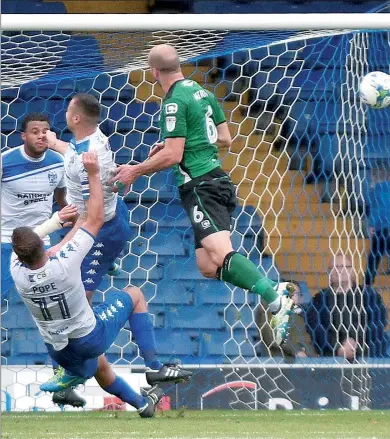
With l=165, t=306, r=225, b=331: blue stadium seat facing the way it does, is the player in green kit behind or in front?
in front

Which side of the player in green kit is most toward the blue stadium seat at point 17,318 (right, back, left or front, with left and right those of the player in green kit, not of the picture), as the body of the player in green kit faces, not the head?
front

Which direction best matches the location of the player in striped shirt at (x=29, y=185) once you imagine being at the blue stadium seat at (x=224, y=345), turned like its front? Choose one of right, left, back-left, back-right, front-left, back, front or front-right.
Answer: front-right

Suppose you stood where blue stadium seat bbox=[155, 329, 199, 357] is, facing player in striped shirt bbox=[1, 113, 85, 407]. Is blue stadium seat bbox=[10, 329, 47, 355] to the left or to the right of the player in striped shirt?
right

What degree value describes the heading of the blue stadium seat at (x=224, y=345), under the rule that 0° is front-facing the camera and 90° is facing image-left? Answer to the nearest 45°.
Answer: approximately 0°

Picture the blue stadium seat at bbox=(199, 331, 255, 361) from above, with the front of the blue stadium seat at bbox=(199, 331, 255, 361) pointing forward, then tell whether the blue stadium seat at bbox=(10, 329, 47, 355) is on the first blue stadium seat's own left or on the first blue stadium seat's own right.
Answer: on the first blue stadium seat's own right

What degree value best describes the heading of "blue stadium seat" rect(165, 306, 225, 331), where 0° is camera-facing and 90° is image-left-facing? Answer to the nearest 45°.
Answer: approximately 0°

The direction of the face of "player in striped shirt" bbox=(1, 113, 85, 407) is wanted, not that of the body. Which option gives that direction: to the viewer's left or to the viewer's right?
to the viewer's right

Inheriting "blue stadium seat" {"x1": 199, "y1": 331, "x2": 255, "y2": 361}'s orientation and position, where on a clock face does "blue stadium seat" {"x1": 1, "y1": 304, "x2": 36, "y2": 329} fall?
"blue stadium seat" {"x1": 1, "y1": 304, "x2": 36, "y2": 329} is roughly at 3 o'clock from "blue stadium seat" {"x1": 199, "y1": 331, "x2": 255, "y2": 361}.

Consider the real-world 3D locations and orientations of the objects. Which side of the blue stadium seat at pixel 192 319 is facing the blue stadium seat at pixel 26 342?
right

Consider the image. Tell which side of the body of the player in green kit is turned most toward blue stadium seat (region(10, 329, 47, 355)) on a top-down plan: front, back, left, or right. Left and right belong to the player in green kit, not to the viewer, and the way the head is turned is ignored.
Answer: front
